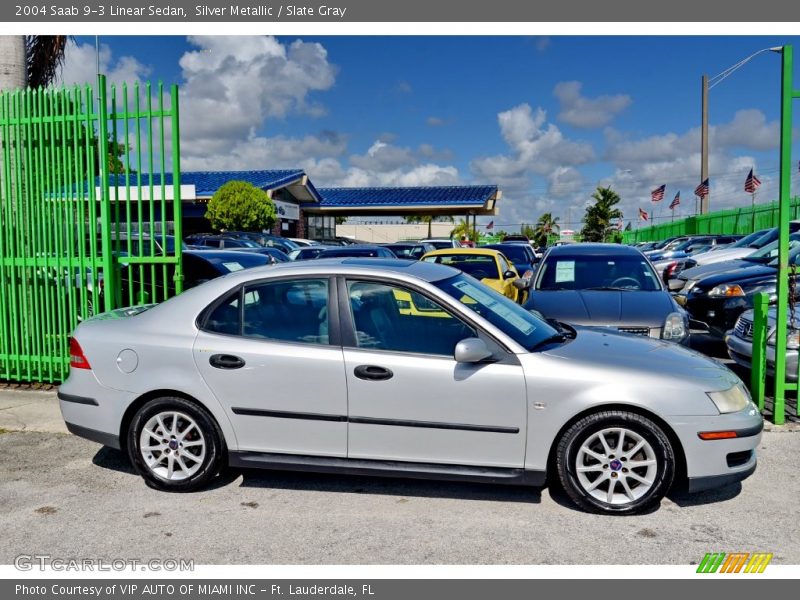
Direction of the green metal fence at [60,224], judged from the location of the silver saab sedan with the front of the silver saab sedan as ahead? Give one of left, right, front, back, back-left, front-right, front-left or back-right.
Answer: back-left

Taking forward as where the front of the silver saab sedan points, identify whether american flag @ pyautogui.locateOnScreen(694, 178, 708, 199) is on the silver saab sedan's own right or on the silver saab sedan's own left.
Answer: on the silver saab sedan's own left

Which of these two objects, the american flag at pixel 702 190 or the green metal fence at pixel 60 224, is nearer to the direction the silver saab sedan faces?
the american flag

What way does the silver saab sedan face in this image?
to the viewer's right

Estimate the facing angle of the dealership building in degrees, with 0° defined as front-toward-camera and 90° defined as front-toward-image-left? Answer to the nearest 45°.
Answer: approximately 315°

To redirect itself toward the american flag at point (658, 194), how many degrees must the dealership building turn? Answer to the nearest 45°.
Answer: approximately 45° to its left

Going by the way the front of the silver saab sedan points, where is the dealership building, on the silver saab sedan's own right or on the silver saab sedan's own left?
on the silver saab sedan's own left
